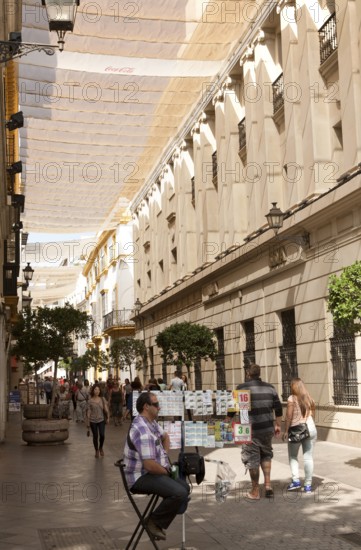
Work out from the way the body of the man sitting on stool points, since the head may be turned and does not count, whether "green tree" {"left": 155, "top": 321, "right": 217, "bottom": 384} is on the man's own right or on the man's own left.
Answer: on the man's own left

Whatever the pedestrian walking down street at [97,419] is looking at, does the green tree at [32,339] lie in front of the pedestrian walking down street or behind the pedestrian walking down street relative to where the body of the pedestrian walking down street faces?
behind

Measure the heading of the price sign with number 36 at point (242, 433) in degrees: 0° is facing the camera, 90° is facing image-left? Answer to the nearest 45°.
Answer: approximately 0°

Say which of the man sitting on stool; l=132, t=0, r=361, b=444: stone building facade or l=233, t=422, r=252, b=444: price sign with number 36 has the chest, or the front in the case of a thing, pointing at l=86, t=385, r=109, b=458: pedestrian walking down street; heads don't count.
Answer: the stone building facade

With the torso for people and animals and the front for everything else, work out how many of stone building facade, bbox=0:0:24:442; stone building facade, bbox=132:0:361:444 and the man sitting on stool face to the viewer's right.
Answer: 2

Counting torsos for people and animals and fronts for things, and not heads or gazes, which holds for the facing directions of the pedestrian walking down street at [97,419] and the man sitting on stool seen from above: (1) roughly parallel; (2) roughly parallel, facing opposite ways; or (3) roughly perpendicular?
roughly perpendicular

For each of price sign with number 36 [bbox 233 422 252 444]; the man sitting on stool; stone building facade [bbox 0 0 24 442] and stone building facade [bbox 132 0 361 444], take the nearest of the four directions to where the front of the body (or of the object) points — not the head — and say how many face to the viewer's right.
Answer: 2

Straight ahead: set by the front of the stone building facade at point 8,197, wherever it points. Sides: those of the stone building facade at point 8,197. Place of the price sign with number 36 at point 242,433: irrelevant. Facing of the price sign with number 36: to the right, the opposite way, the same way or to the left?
to the right

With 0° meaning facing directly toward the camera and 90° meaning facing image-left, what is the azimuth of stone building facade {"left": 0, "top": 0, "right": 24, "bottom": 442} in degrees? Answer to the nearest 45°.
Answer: approximately 270°

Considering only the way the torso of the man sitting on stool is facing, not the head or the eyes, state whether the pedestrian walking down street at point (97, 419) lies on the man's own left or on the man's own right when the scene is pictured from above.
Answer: on the man's own left

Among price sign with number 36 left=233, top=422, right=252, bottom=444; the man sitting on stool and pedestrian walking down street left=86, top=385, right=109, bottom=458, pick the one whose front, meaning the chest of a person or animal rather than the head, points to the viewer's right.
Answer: the man sitting on stool

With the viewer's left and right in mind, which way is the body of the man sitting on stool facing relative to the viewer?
facing to the right of the viewer

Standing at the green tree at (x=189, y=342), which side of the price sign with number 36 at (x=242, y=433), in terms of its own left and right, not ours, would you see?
back

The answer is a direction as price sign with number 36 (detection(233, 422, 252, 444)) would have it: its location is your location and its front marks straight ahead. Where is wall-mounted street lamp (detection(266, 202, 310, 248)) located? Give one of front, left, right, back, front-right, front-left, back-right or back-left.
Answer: back
